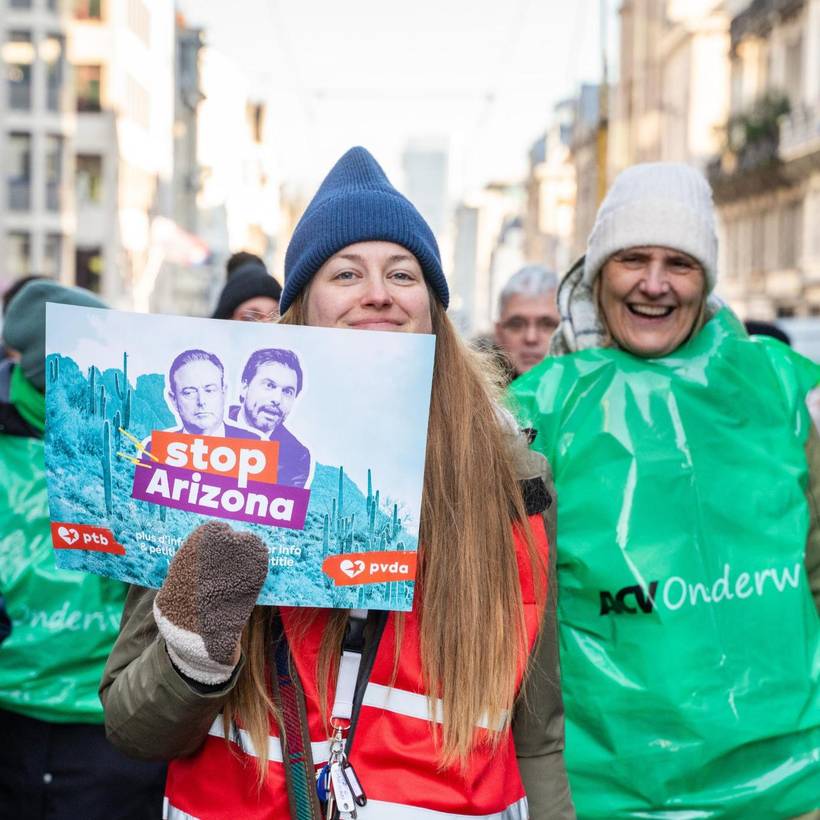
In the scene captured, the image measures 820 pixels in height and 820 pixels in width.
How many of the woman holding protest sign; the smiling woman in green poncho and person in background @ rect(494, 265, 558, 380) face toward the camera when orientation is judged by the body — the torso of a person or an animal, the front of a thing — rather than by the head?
3

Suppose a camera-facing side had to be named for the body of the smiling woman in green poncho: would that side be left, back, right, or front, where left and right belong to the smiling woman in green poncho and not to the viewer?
front

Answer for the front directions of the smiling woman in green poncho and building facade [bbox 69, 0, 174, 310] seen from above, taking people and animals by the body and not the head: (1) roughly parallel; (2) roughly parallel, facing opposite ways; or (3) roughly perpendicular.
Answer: roughly perpendicular

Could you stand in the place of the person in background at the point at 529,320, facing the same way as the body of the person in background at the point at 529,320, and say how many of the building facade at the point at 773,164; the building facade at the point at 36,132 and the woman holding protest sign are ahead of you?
1

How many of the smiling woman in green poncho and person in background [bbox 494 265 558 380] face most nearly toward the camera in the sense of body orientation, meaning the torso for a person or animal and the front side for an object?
2

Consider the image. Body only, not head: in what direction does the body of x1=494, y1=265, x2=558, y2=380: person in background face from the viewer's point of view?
toward the camera

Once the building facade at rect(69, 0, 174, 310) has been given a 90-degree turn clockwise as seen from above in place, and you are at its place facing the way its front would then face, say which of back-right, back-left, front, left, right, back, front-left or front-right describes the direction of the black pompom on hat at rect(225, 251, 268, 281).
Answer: front-left

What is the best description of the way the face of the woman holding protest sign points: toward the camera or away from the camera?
toward the camera

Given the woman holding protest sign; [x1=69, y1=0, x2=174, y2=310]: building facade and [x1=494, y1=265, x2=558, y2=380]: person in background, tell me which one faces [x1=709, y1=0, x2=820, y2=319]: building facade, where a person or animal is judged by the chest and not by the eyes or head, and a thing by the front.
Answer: [x1=69, y1=0, x2=174, y2=310]: building facade

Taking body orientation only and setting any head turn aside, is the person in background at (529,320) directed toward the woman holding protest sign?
yes

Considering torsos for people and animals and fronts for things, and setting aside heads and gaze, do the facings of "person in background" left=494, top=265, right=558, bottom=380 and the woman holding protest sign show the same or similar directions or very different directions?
same or similar directions

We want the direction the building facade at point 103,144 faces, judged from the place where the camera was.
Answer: facing the viewer and to the right of the viewer

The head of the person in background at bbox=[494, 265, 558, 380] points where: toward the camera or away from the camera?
toward the camera
